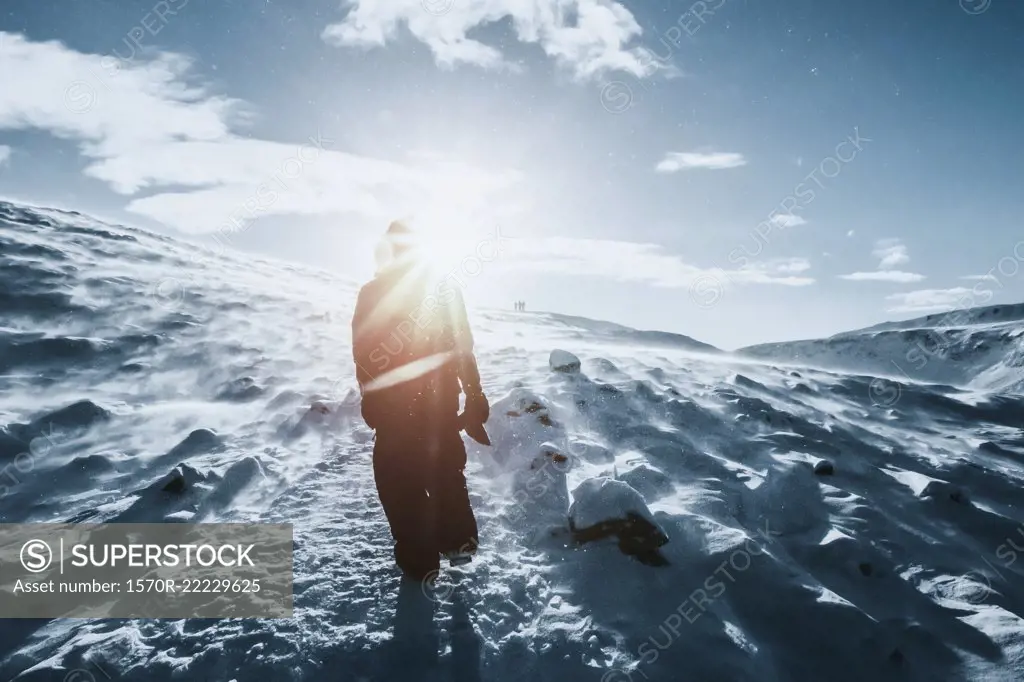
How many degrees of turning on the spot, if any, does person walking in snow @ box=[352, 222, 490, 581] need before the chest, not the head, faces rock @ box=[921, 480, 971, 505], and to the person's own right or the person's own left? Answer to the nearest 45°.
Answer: approximately 90° to the person's own right

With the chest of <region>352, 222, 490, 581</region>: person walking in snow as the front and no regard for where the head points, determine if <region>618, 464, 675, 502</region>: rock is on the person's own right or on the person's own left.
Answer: on the person's own right

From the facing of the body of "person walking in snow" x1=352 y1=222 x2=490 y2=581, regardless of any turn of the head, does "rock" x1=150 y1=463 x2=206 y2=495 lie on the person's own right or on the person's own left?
on the person's own left

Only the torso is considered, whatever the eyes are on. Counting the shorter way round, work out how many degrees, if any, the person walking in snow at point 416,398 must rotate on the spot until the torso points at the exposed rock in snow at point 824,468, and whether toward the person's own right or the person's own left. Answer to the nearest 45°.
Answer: approximately 90° to the person's own right

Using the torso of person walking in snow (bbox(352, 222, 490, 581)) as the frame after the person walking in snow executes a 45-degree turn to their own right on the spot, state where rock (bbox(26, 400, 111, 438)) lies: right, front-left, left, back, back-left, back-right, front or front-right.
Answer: left

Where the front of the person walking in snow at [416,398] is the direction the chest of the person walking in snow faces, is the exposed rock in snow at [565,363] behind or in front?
in front

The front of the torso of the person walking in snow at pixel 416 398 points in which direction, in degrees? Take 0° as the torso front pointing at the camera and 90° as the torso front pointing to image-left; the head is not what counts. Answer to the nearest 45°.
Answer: approximately 180°

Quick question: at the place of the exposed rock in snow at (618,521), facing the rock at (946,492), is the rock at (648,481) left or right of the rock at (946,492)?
left

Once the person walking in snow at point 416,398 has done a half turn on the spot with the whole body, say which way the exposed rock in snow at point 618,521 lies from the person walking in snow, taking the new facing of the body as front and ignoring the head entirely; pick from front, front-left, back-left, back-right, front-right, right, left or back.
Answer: left
